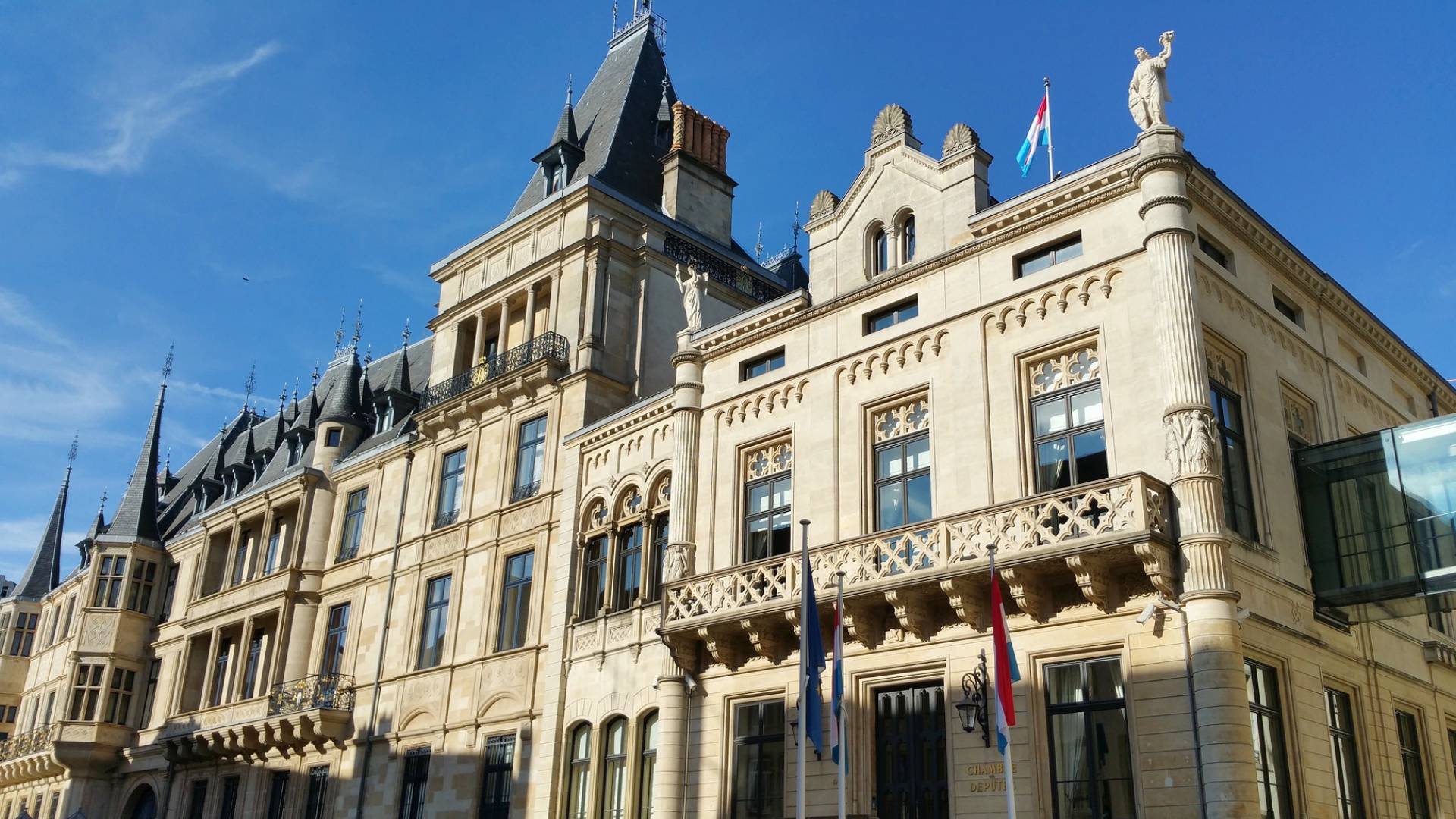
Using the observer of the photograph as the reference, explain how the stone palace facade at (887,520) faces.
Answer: facing the viewer and to the left of the viewer
